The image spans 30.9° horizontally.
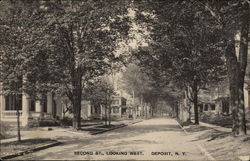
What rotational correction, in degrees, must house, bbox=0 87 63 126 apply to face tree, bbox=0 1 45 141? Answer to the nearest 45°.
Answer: approximately 45° to its right

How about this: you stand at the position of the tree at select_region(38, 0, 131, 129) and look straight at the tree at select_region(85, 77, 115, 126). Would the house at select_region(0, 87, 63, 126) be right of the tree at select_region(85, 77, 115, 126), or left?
left

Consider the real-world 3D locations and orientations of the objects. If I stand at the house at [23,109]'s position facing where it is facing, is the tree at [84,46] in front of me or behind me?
in front

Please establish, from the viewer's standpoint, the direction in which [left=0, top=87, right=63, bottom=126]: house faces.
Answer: facing the viewer and to the right of the viewer

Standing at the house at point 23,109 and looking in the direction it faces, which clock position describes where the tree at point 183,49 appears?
The tree is roughly at 12 o'clock from the house.
